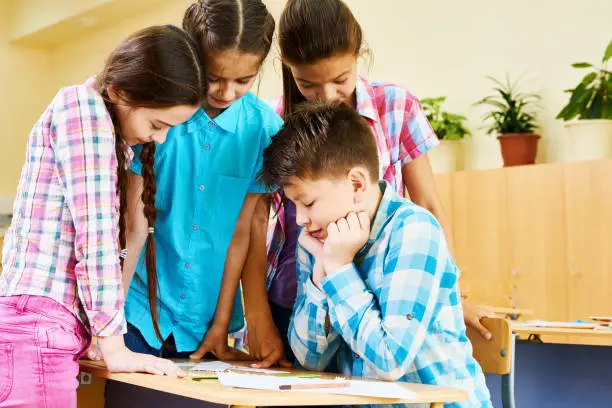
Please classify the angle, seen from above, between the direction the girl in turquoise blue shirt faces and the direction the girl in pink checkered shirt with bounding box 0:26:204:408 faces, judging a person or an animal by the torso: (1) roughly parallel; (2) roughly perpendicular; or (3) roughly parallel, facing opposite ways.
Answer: roughly perpendicular

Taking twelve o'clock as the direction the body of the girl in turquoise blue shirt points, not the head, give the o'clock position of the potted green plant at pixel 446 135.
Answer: The potted green plant is roughly at 7 o'clock from the girl in turquoise blue shirt.

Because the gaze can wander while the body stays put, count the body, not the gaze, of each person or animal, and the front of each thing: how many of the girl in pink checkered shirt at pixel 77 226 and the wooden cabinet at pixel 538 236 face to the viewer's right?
1

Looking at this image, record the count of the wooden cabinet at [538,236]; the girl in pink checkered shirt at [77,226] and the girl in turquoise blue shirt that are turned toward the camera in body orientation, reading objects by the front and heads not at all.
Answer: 2

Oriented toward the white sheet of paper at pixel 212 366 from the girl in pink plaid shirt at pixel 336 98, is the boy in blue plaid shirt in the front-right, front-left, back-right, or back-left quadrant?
front-left

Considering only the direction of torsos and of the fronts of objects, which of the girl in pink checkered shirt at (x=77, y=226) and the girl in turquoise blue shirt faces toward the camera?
the girl in turquoise blue shirt

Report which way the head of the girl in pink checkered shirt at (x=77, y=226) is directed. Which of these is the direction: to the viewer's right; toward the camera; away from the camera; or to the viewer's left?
to the viewer's right

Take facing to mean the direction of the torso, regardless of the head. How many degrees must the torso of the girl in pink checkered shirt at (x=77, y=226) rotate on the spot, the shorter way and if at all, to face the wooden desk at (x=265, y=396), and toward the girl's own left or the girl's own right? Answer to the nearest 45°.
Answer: approximately 45° to the girl's own right

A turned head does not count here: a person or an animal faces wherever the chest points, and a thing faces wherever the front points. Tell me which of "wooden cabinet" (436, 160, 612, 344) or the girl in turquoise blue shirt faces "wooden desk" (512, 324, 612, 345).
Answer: the wooden cabinet

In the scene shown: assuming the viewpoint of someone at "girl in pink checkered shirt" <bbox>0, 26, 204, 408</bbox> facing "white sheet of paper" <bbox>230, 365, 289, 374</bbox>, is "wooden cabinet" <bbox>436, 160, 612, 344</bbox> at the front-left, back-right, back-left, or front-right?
front-left

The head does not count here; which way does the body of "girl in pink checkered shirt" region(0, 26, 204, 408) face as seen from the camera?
to the viewer's right

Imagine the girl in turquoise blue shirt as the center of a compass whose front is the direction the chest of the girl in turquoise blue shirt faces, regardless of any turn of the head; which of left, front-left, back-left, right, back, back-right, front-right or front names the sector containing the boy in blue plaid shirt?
front-left

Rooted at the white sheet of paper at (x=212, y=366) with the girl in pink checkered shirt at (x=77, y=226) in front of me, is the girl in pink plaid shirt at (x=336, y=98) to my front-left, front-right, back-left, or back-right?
back-right

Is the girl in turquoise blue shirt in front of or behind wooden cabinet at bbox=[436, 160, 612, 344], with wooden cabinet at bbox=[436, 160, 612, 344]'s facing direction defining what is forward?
in front

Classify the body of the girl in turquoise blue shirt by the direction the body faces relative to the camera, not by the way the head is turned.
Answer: toward the camera
